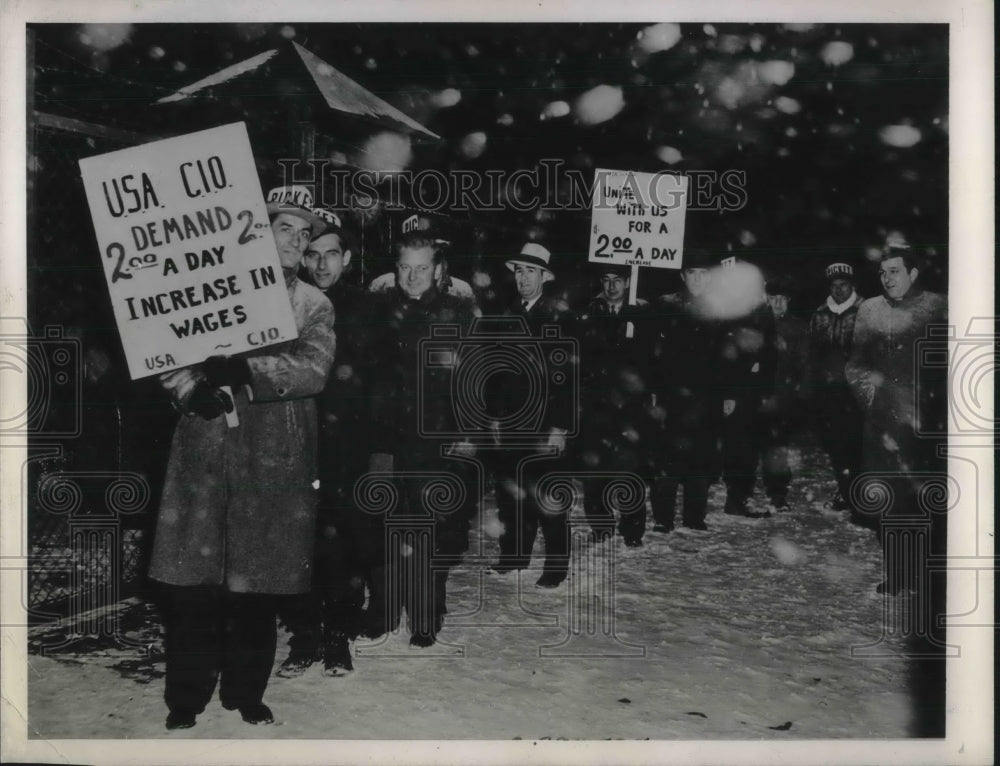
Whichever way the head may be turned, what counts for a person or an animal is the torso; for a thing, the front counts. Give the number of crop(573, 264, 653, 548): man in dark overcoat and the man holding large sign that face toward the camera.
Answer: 2

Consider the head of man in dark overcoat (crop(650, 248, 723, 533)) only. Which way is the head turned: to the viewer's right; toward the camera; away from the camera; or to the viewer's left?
toward the camera

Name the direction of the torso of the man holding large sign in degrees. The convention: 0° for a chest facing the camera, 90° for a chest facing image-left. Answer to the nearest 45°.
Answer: approximately 0°

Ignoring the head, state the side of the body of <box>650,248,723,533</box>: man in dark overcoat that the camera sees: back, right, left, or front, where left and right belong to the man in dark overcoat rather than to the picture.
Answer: front

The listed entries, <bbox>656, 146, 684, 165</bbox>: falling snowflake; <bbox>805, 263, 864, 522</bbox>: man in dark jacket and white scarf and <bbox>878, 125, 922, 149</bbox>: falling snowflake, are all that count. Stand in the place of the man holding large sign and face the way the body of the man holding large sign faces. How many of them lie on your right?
0

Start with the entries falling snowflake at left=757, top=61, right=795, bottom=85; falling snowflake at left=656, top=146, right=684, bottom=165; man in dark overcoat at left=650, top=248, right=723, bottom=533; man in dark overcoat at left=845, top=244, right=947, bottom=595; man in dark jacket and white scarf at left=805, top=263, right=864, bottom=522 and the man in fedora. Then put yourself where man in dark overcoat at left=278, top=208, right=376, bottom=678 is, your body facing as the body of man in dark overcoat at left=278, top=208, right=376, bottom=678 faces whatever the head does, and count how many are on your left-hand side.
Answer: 6

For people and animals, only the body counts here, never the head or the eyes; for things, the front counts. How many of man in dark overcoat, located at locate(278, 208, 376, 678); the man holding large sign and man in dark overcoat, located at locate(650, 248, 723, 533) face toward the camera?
3

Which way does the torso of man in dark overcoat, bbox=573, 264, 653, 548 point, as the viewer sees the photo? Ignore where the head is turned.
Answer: toward the camera

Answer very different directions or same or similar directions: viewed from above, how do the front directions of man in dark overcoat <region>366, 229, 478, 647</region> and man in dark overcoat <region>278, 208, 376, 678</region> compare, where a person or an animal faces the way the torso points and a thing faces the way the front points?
same or similar directions

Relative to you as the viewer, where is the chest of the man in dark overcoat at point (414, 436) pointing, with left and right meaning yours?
facing the viewer

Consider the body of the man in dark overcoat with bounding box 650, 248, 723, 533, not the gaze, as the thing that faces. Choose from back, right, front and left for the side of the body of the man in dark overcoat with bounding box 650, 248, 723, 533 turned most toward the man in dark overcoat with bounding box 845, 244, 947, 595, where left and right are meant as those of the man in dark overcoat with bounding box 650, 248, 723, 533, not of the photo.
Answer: left

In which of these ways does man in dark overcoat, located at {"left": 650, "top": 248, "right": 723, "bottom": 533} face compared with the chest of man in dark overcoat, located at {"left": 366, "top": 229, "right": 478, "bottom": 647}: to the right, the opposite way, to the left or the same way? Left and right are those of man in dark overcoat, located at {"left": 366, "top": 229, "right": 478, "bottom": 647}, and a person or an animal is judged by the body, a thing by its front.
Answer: the same way

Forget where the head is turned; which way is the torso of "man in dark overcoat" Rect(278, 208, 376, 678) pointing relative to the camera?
toward the camera

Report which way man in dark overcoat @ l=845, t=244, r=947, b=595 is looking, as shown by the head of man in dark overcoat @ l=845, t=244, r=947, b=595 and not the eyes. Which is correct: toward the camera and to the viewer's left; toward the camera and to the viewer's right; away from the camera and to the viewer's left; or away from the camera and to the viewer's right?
toward the camera and to the viewer's left

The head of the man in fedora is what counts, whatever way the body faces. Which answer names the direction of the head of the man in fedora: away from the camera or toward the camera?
toward the camera

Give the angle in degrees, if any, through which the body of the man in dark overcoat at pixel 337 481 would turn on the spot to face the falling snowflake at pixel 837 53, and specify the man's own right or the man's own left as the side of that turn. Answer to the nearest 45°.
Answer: approximately 90° to the man's own left
